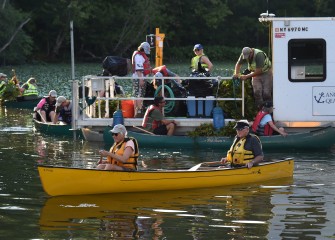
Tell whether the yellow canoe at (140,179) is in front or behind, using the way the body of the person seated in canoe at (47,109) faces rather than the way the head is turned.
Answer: in front

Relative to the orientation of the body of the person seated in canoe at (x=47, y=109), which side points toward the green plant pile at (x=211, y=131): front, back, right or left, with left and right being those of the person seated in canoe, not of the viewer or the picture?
front

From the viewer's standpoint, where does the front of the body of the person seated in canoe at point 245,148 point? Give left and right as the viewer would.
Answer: facing the viewer and to the left of the viewer

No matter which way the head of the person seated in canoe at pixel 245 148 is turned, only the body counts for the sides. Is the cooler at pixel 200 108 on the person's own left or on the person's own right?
on the person's own right

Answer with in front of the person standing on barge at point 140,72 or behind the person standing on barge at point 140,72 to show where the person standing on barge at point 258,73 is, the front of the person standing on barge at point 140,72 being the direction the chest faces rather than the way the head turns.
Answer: in front

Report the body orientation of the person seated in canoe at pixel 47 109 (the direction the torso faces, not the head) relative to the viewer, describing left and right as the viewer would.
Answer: facing the viewer and to the right of the viewer
